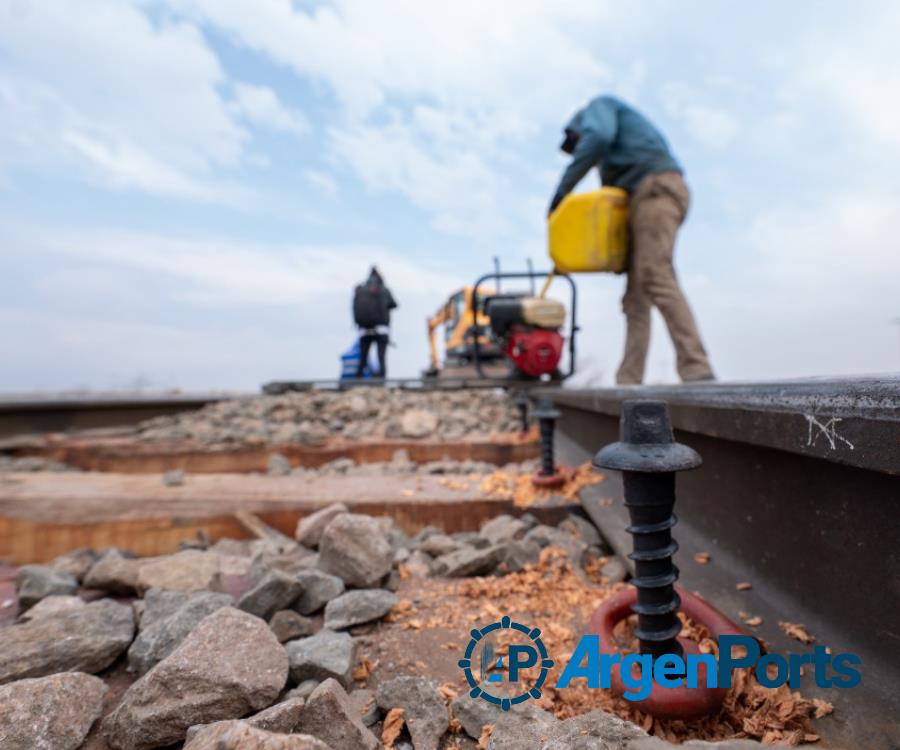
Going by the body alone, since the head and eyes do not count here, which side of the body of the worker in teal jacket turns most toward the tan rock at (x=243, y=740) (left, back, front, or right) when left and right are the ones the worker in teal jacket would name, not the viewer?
left

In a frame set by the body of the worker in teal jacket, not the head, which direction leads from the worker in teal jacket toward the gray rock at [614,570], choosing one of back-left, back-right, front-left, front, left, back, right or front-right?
left

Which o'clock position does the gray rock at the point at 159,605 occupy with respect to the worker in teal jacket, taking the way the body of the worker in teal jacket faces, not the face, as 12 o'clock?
The gray rock is roughly at 10 o'clock from the worker in teal jacket.

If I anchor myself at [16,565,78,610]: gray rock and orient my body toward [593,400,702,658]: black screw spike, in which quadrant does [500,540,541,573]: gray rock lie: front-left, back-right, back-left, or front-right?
front-left

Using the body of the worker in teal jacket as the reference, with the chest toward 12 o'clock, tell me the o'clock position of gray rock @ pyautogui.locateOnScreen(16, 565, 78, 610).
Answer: The gray rock is roughly at 10 o'clock from the worker in teal jacket.

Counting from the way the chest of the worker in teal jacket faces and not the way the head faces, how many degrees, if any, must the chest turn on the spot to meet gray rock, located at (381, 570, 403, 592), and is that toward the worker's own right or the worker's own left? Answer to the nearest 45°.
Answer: approximately 90° to the worker's own left

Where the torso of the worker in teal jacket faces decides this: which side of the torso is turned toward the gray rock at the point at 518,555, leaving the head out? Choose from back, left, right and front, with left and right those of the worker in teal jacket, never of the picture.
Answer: left

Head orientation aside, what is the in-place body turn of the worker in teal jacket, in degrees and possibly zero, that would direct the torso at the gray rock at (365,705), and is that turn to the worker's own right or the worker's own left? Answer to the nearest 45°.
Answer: approximately 90° to the worker's own left

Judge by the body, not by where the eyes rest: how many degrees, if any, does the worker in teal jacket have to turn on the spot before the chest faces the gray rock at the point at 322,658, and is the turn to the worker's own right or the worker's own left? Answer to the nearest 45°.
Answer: approximately 90° to the worker's own left

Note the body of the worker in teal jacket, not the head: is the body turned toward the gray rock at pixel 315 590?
no

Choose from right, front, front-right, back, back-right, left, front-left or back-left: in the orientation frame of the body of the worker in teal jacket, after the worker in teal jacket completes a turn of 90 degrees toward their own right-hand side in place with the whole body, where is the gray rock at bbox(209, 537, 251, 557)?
back-left

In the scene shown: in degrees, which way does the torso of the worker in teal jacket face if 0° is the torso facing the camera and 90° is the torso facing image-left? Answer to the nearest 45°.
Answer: approximately 90°

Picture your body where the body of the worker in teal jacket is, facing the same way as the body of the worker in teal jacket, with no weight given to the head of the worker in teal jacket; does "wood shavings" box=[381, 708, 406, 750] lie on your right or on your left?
on your left

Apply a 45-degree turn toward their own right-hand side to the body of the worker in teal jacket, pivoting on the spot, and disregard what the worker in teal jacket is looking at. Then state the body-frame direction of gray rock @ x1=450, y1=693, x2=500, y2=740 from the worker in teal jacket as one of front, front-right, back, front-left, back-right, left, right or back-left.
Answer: back-left

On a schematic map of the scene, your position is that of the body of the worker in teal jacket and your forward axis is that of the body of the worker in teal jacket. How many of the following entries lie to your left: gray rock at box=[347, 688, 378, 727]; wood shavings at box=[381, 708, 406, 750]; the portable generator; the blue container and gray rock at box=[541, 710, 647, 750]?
3

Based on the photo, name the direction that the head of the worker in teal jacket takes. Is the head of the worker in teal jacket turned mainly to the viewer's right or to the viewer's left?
to the viewer's left

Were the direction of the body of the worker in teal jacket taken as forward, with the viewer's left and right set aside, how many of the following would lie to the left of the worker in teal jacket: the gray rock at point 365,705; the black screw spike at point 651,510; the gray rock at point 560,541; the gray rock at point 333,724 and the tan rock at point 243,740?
5

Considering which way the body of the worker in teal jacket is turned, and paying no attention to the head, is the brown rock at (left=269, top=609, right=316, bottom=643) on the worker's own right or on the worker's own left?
on the worker's own left

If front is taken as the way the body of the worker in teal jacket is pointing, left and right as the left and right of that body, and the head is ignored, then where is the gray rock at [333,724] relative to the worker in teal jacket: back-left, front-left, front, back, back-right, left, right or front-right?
left

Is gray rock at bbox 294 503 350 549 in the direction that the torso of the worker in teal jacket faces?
no
